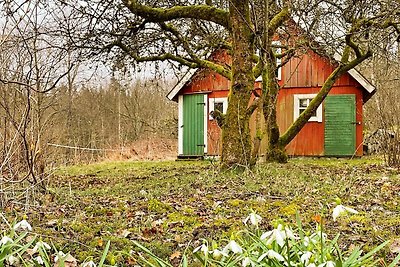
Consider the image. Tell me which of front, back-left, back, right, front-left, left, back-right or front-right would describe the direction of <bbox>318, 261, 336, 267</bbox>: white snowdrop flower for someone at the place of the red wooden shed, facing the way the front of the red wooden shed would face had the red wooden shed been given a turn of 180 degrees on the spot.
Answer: back

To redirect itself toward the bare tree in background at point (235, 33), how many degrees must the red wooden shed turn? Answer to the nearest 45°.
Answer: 0° — it already faces it

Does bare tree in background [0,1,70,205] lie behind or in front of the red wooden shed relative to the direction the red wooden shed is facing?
in front

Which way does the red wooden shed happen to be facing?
toward the camera

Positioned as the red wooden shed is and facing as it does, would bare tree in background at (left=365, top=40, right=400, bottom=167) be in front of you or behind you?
in front
